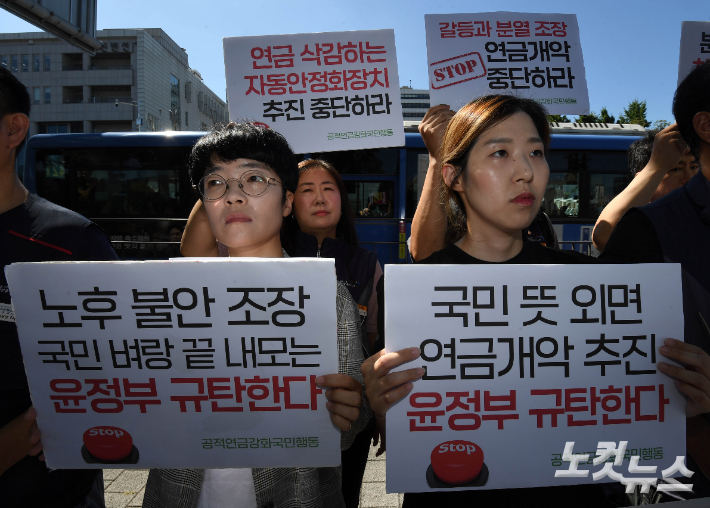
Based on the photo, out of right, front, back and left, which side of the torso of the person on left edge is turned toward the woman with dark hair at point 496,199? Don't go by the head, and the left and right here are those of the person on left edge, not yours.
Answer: left

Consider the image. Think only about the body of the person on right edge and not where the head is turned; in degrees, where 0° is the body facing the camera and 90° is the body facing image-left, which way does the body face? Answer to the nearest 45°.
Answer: approximately 315°

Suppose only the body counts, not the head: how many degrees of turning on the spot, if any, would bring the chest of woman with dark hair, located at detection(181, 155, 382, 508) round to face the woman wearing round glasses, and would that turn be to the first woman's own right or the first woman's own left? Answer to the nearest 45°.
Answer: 0° — they already face them

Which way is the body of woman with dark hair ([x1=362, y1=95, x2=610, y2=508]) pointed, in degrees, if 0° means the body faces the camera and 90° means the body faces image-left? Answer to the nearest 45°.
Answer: approximately 315°

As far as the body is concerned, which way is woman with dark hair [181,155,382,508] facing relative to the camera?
toward the camera

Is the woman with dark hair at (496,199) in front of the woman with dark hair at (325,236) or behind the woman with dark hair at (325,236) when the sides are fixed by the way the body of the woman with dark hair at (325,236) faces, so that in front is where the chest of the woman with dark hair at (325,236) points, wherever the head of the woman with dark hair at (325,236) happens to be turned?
in front
